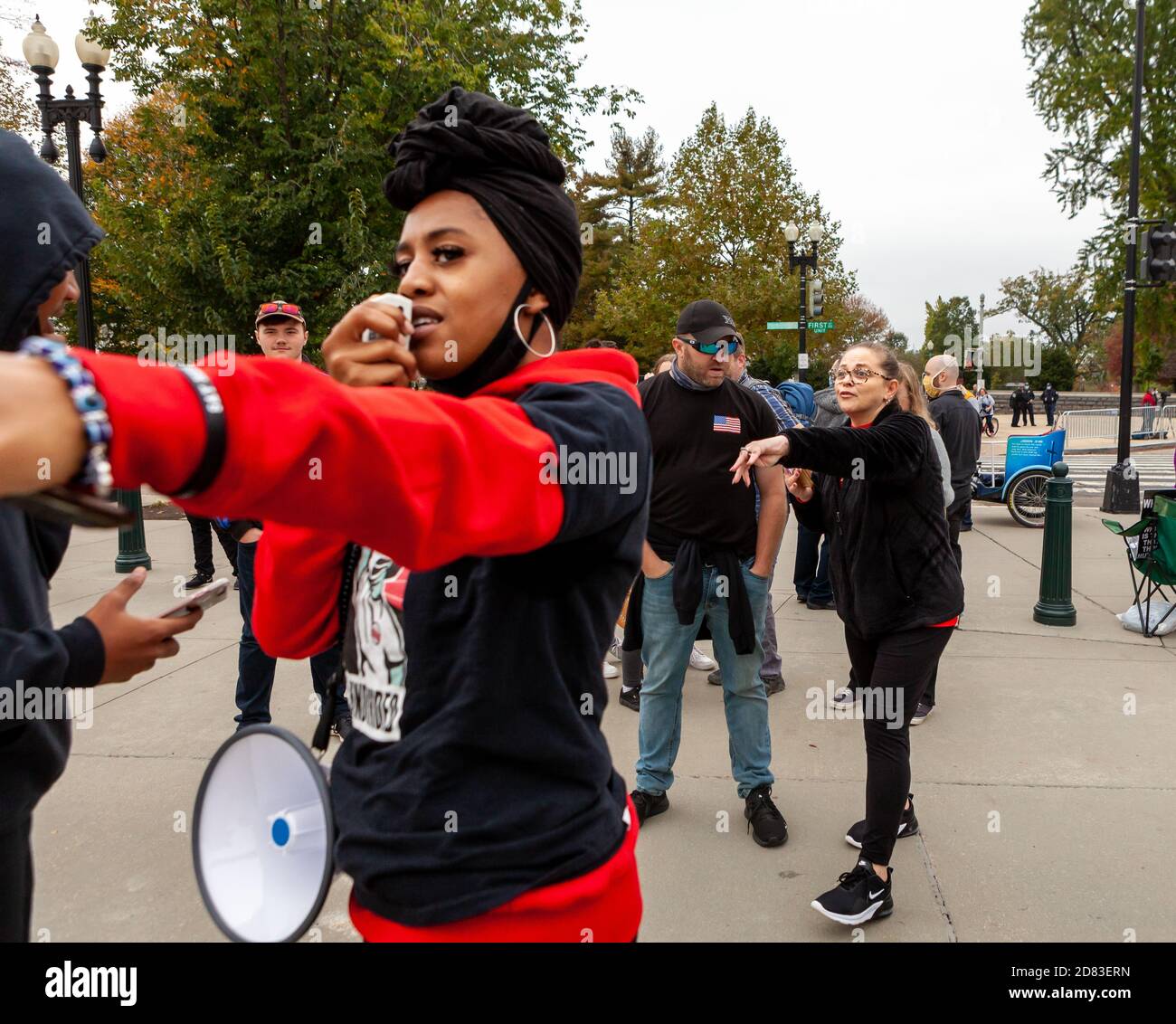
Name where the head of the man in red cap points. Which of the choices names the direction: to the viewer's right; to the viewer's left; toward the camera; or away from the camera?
toward the camera

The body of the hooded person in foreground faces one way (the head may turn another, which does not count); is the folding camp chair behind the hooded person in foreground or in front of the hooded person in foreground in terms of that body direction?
in front

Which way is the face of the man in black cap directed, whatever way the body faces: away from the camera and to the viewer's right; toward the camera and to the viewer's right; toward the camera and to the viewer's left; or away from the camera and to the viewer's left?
toward the camera and to the viewer's right

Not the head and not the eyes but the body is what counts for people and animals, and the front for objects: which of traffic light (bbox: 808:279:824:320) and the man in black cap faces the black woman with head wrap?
the man in black cap

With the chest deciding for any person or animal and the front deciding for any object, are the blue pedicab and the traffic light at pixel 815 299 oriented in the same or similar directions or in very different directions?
very different directions

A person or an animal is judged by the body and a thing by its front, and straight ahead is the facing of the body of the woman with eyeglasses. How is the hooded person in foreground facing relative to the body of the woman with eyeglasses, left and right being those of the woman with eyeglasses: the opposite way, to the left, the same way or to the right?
the opposite way

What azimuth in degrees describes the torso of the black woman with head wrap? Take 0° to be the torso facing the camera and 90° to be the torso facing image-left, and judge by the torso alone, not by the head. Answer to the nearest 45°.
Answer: approximately 45°

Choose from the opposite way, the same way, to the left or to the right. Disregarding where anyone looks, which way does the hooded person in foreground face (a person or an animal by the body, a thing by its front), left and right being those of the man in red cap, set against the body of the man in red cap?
to the left

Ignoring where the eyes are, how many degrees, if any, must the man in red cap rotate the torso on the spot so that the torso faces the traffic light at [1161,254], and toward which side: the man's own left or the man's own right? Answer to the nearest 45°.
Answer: approximately 135° to the man's own left

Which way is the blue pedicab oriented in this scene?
to the viewer's left
